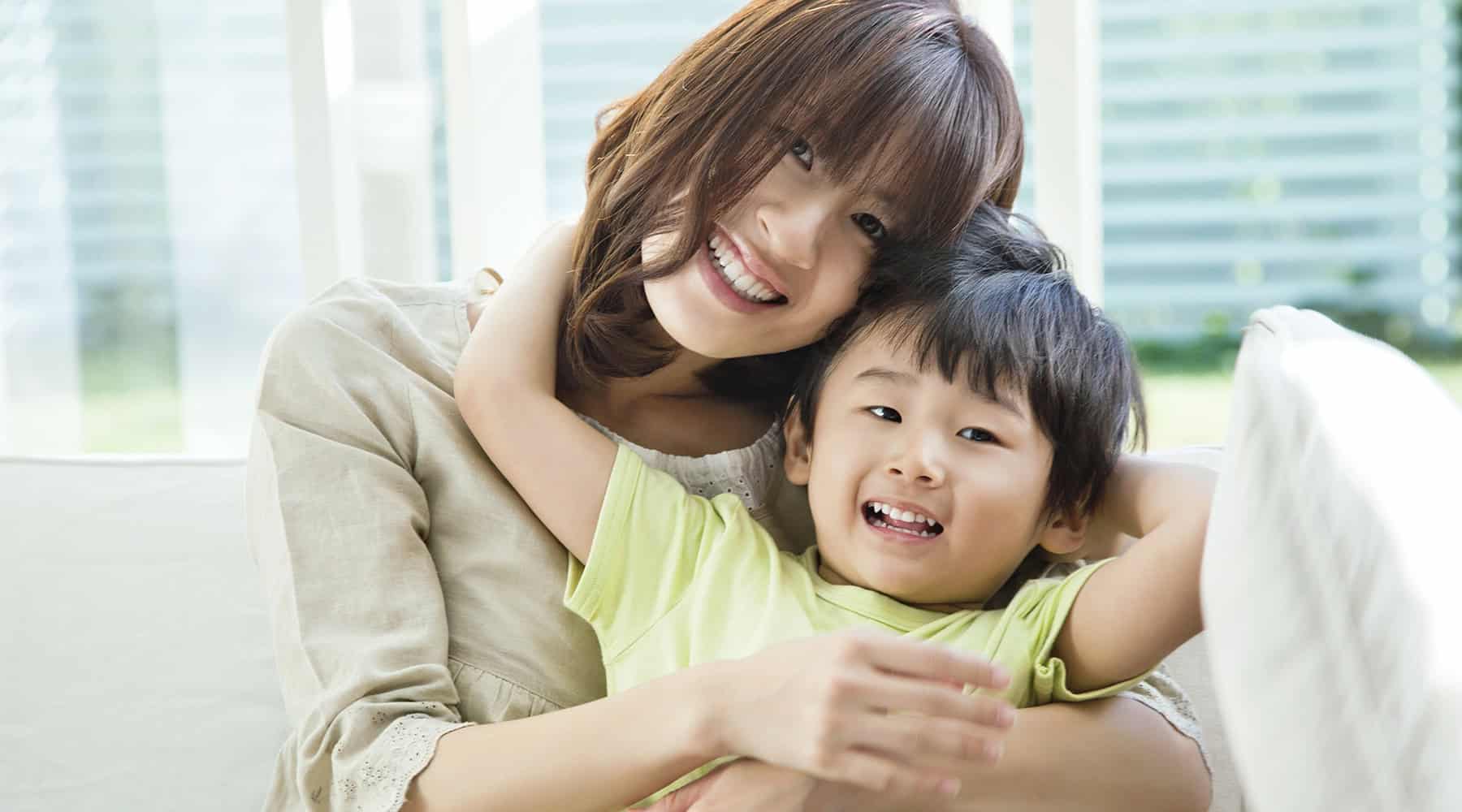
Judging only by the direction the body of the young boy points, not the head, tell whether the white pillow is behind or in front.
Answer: in front

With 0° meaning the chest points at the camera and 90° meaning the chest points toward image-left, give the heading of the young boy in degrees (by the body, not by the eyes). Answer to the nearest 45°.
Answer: approximately 0°
